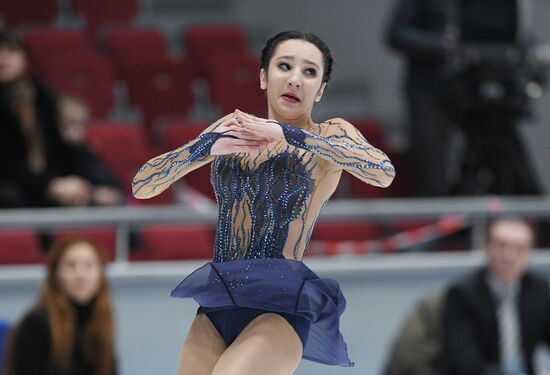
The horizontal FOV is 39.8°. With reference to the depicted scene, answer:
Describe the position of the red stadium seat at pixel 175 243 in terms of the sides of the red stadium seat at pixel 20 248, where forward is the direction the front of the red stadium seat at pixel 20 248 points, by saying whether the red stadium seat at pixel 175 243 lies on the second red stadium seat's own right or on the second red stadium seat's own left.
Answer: on the second red stadium seat's own left

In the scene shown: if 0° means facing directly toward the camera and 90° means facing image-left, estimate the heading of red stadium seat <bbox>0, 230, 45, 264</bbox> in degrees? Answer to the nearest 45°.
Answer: approximately 0°

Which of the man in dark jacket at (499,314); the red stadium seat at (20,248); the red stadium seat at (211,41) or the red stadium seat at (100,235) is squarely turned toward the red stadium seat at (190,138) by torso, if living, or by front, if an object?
the red stadium seat at (211,41)

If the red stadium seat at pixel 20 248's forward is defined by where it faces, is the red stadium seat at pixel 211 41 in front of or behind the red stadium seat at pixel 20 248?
behind

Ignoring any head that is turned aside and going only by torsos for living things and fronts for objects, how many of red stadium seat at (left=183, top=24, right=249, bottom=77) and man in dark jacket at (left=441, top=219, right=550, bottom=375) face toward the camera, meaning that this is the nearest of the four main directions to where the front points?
2
